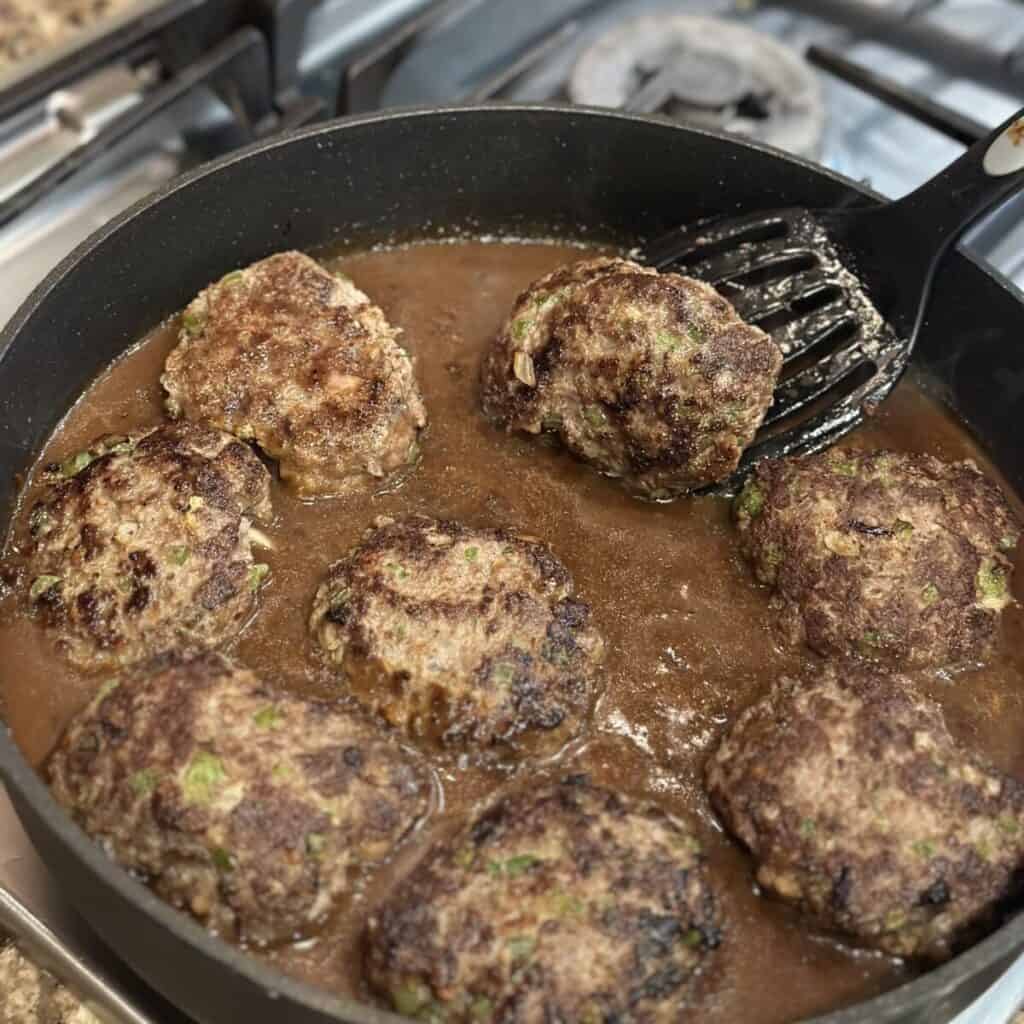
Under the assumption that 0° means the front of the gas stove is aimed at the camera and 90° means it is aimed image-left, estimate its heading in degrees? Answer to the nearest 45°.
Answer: approximately 315°
